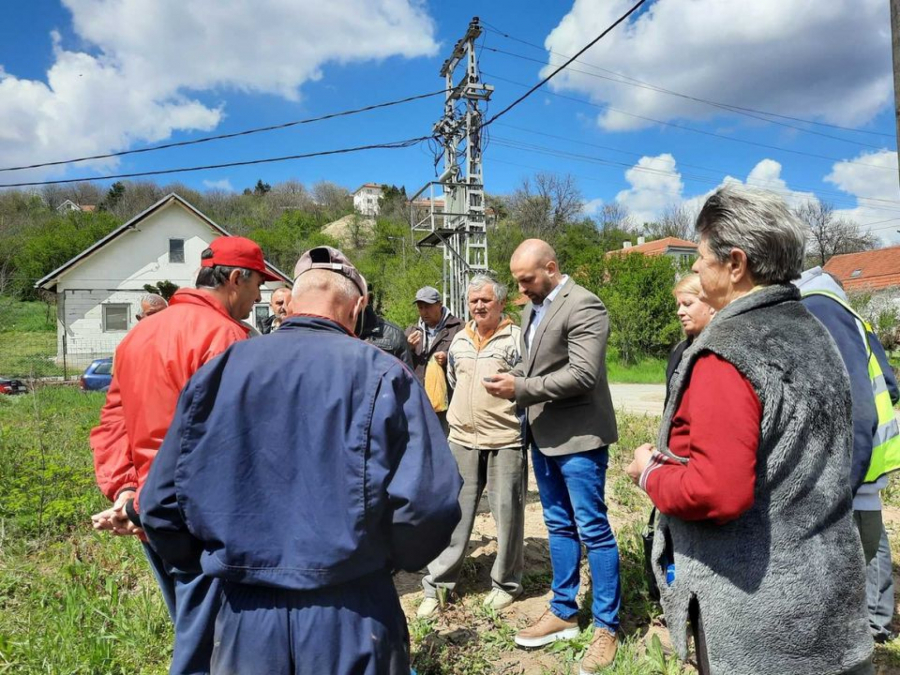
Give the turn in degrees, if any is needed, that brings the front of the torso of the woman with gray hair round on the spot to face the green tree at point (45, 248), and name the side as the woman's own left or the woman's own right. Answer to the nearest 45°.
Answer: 0° — they already face it

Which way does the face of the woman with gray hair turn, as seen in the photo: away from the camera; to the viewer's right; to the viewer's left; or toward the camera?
to the viewer's left

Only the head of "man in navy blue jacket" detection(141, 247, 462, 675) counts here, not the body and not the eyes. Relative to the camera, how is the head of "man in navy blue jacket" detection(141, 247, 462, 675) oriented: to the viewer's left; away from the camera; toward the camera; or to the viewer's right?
away from the camera

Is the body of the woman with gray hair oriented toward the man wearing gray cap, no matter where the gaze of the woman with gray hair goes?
yes

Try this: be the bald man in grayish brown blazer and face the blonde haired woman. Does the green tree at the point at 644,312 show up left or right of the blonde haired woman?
left

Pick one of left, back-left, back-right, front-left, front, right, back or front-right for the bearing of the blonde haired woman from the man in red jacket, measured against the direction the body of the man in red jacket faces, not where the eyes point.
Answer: front-right

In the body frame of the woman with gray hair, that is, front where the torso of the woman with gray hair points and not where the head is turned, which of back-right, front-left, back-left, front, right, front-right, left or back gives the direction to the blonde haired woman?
front-right

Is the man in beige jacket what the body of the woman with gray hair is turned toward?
yes

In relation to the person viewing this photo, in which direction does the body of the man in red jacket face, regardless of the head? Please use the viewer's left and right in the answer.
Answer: facing away from the viewer and to the right of the viewer

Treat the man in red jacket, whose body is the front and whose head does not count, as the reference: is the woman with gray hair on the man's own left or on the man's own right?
on the man's own right

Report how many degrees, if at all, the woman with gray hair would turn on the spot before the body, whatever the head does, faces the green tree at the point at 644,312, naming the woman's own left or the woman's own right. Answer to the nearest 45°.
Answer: approximately 45° to the woman's own right
